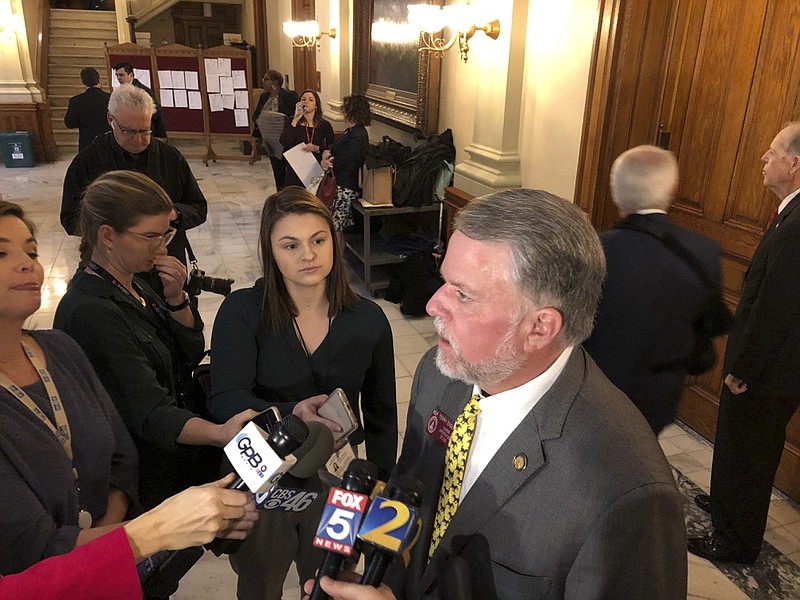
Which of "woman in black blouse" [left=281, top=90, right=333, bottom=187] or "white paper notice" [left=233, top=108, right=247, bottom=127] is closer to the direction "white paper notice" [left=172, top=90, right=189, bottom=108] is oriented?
the woman in black blouse

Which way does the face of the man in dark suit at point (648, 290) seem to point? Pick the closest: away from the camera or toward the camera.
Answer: away from the camera

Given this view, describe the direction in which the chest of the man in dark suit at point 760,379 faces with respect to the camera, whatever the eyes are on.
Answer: to the viewer's left

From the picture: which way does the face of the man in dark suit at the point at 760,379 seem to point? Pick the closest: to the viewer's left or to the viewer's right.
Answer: to the viewer's left

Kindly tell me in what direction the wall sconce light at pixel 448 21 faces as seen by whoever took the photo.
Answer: facing to the left of the viewer

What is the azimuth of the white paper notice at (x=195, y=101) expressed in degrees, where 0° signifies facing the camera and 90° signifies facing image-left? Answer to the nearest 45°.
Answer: approximately 0°

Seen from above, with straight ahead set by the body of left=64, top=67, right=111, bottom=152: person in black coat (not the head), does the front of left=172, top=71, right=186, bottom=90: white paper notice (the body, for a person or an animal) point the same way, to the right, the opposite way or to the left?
the opposite way

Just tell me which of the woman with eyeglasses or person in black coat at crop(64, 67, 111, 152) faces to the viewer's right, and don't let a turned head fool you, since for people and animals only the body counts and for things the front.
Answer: the woman with eyeglasses

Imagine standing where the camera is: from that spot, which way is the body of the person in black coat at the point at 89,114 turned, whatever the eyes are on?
away from the camera

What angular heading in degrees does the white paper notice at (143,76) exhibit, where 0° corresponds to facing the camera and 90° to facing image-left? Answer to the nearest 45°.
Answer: approximately 0°

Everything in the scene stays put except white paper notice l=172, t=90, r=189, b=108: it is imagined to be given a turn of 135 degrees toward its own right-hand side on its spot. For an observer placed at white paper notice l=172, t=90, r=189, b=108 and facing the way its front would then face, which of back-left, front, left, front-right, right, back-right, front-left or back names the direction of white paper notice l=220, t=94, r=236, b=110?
back-right

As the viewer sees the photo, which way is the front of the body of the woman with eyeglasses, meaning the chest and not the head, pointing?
to the viewer's right
